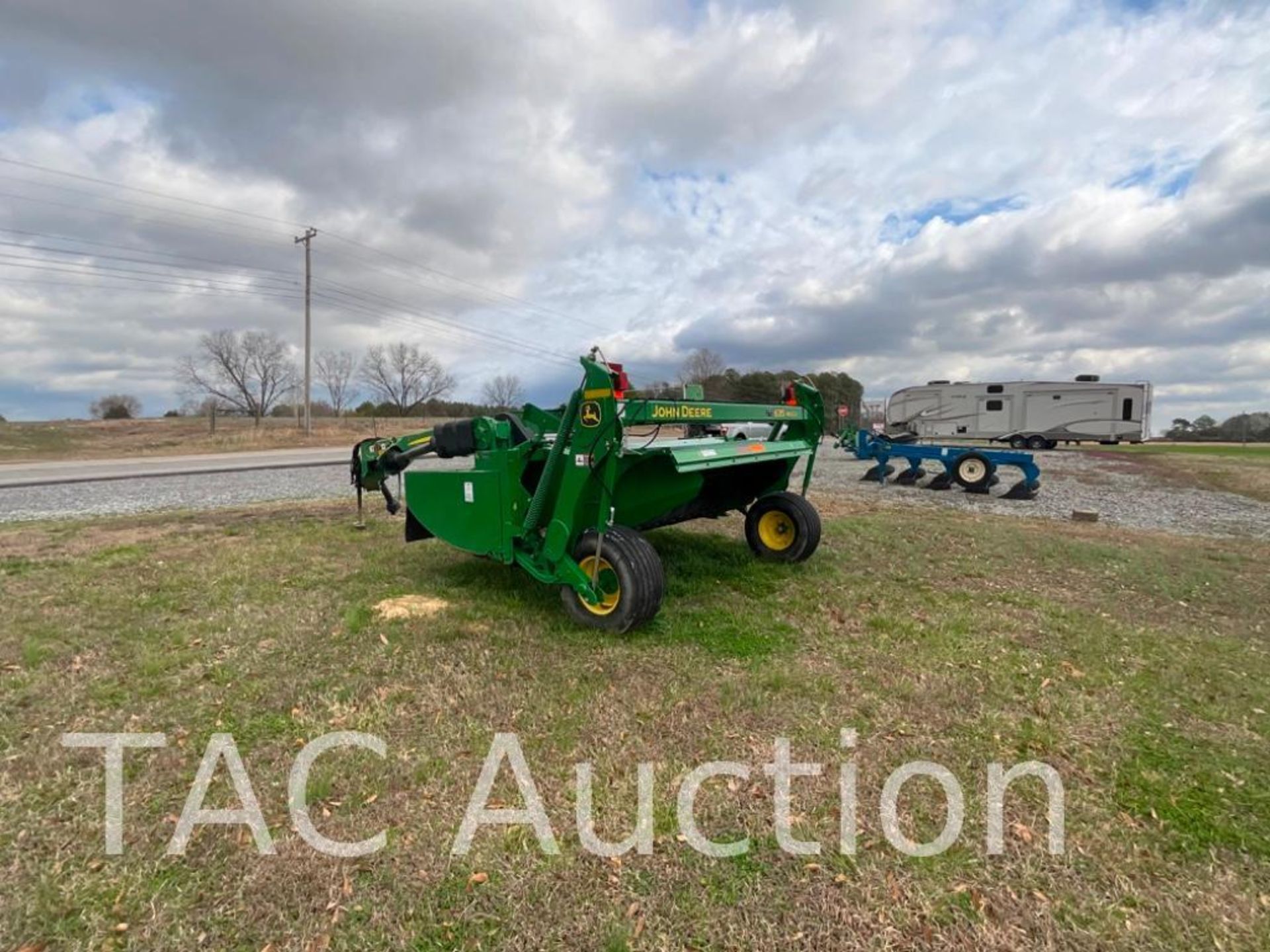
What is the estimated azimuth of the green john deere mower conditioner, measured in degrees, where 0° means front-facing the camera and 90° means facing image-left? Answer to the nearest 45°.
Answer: approximately 135°

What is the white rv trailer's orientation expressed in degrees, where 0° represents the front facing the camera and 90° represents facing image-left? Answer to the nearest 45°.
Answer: approximately 90°

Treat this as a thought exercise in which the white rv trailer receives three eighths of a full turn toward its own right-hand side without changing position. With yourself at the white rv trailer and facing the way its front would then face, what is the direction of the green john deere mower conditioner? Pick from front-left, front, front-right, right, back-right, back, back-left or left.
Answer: back-right
